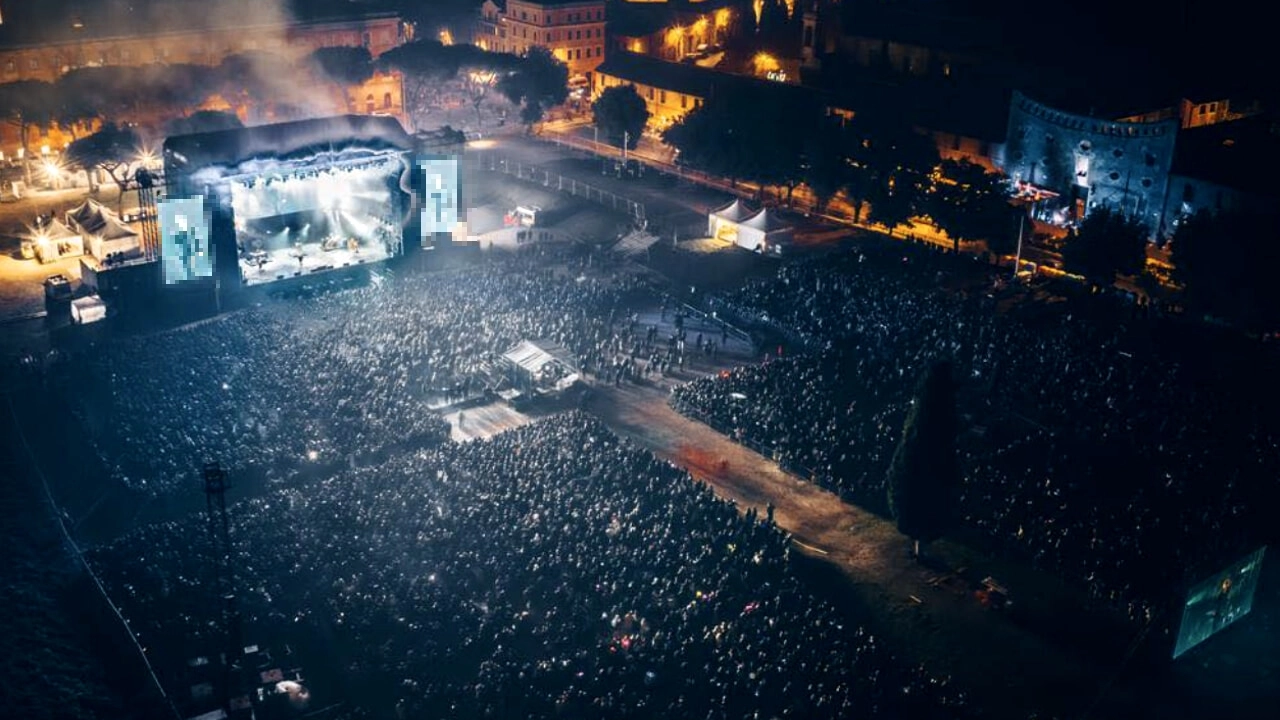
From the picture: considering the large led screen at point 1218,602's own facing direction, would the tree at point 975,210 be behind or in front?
behind

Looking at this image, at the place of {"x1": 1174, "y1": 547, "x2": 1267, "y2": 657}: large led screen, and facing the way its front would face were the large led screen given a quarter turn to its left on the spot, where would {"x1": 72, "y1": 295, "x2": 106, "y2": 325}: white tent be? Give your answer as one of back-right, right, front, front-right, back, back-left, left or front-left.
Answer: back-left

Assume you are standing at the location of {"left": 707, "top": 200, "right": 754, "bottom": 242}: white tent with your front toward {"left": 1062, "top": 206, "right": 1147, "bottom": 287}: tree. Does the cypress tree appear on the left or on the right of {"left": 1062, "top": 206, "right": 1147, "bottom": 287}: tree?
right

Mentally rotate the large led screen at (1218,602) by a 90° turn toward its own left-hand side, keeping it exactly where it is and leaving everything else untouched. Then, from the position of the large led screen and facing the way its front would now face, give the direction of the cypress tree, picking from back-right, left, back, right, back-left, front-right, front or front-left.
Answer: back-left

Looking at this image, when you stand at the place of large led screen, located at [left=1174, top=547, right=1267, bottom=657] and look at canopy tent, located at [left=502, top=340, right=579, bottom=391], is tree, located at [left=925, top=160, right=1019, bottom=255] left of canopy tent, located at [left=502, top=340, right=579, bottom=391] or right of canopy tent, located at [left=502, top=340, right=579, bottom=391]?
right

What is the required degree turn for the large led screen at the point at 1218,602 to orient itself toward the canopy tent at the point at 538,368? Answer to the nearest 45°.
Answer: approximately 135° to its right

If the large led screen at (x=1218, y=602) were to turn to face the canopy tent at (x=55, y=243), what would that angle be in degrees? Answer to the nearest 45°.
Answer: approximately 135° to its right

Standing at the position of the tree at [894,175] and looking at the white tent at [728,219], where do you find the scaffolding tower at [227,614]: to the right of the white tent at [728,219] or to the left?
left

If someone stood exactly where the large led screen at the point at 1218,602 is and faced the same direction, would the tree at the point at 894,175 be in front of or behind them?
behind
